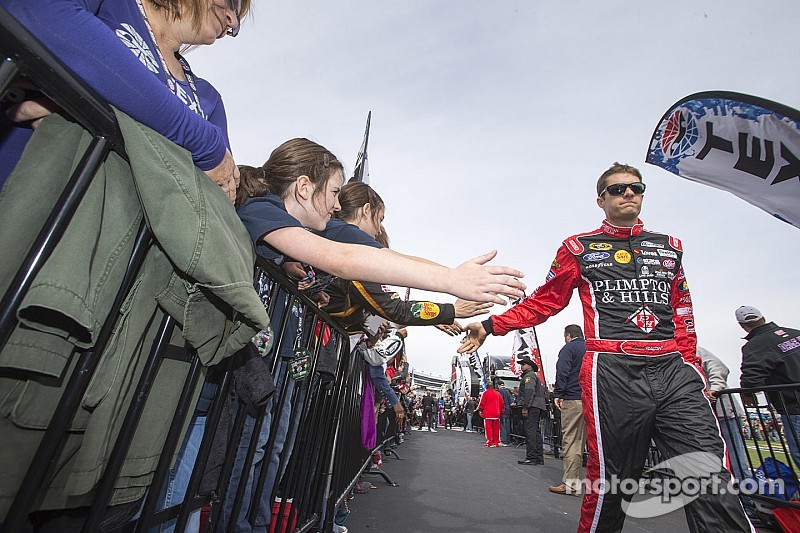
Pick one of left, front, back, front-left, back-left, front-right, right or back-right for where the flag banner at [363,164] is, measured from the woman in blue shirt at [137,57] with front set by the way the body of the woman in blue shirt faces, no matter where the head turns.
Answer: left

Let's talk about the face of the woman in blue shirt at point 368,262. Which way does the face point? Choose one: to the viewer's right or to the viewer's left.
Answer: to the viewer's right

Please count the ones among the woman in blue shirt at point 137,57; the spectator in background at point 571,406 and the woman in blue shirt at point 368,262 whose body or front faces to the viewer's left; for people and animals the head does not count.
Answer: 1

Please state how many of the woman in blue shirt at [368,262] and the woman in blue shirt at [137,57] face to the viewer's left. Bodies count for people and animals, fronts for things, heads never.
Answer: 0

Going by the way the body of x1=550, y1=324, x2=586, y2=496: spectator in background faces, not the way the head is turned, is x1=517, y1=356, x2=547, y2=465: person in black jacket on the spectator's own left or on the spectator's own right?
on the spectator's own right

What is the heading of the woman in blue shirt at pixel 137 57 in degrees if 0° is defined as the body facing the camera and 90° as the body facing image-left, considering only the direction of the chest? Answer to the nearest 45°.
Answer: approximately 315°

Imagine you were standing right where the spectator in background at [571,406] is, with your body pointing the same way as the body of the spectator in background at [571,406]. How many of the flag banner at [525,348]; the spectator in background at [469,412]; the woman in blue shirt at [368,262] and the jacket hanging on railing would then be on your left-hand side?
2

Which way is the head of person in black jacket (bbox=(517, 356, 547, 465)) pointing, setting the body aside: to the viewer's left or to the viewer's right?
to the viewer's left

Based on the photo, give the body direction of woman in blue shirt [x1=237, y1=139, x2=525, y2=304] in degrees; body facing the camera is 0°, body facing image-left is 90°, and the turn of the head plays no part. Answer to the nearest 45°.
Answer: approximately 270°

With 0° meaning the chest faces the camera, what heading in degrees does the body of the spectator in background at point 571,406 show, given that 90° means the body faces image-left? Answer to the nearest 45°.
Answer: approximately 90°

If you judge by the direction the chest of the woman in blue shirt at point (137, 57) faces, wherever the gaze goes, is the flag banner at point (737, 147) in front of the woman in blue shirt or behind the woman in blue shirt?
in front

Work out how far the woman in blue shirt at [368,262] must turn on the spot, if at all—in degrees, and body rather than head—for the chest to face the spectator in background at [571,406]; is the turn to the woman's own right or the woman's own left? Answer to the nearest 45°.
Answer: approximately 45° to the woman's own left

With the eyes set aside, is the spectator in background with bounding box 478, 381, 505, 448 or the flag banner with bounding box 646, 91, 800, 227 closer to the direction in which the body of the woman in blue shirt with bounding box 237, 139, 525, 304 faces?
the flag banner
